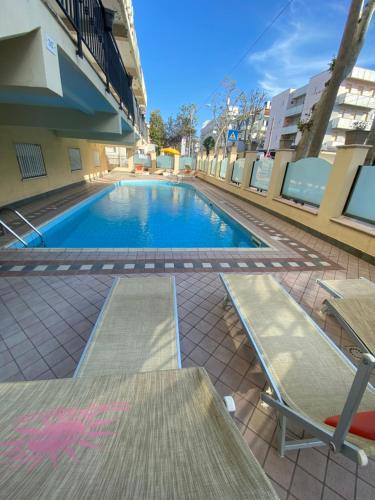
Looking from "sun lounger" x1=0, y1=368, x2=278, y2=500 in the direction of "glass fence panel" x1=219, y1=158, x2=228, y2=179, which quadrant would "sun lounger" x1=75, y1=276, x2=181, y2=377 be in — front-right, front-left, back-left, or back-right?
front-left

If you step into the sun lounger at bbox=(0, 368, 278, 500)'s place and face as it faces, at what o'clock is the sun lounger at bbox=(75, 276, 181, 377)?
the sun lounger at bbox=(75, 276, 181, 377) is roughly at 12 o'clock from the sun lounger at bbox=(0, 368, 278, 500).

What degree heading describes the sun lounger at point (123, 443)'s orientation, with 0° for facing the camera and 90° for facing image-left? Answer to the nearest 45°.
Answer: approximately 180°

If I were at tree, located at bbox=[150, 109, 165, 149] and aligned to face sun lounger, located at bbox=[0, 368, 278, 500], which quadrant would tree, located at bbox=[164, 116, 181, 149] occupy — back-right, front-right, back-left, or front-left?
back-left

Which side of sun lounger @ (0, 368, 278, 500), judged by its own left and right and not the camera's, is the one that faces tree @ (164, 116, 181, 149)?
front

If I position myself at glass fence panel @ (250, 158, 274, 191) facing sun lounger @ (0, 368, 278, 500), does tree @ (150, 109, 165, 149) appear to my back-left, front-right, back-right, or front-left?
back-right

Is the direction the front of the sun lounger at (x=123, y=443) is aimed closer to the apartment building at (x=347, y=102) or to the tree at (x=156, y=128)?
the tree

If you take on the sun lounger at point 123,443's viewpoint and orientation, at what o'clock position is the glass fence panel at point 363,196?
The glass fence panel is roughly at 2 o'clock from the sun lounger.

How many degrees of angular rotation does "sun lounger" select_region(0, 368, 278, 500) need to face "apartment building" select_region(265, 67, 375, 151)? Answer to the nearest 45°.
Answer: approximately 45° to its right

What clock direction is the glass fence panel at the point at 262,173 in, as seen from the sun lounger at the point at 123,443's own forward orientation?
The glass fence panel is roughly at 1 o'clock from the sun lounger.

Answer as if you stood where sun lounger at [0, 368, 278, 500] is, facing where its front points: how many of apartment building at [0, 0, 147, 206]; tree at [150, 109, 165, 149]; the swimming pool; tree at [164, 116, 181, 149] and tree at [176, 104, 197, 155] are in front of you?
5
